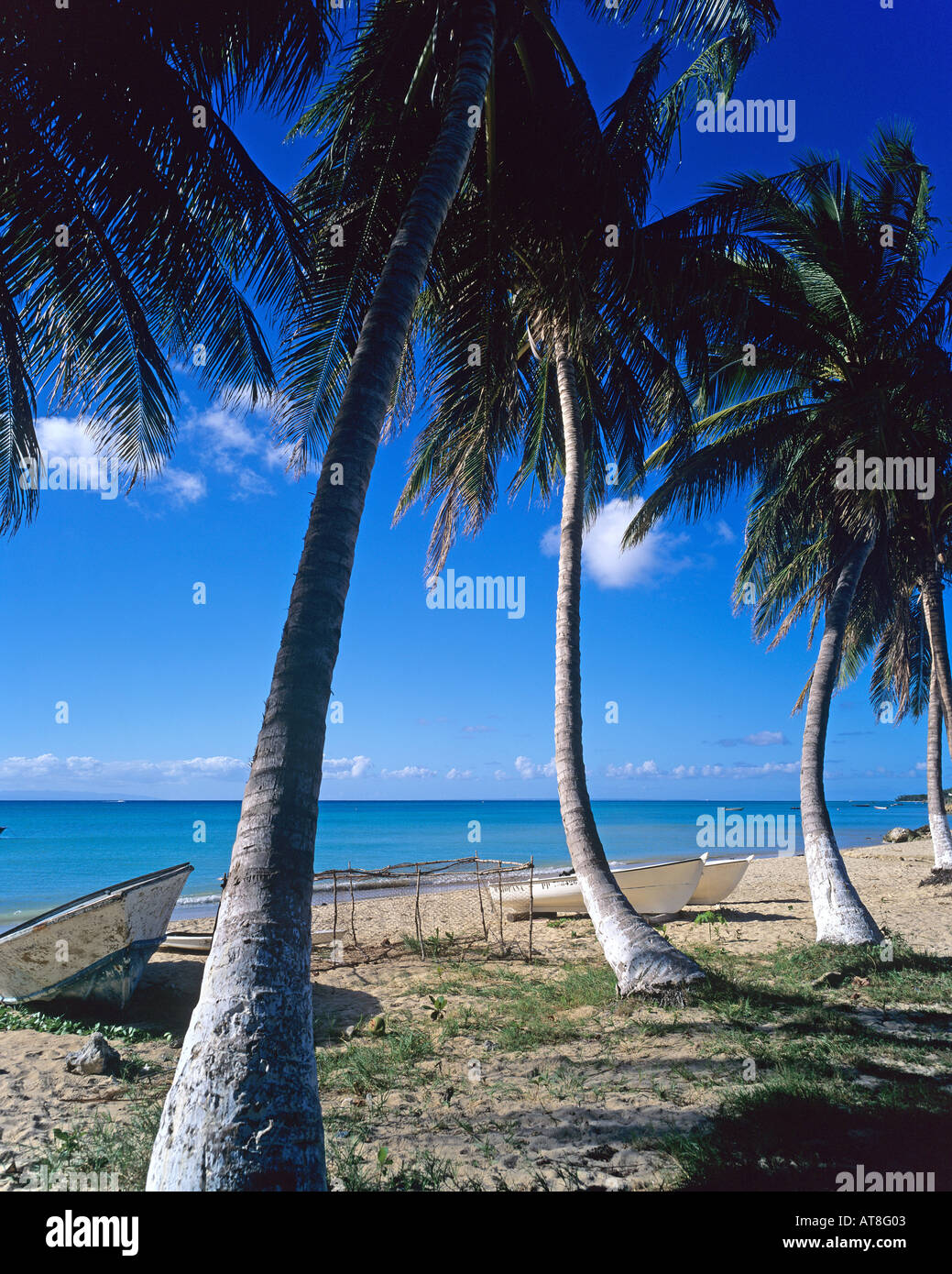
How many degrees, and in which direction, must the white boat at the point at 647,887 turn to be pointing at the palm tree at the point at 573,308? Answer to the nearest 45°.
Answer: approximately 90° to its right

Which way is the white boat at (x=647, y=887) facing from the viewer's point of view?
to the viewer's right

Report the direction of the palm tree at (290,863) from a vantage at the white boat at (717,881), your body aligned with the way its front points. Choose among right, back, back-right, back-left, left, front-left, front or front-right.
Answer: right

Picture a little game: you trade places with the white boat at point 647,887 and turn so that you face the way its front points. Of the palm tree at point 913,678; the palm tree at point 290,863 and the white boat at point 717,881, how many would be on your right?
1

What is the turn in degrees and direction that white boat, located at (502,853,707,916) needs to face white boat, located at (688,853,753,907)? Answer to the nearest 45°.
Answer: approximately 45° to its left

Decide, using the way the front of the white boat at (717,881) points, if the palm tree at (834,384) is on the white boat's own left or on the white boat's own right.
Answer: on the white boat's own right

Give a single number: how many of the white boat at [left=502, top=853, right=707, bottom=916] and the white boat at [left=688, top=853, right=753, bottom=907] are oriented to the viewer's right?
2

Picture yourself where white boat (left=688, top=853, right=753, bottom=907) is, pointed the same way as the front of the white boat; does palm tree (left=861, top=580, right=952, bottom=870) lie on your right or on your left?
on your left

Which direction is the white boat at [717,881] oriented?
to the viewer's right

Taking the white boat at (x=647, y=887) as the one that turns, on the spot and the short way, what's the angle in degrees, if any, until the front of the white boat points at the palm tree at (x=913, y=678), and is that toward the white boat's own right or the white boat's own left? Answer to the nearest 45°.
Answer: approximately 45° to the white boat's own left
